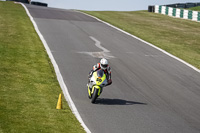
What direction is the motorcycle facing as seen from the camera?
toward the camera
